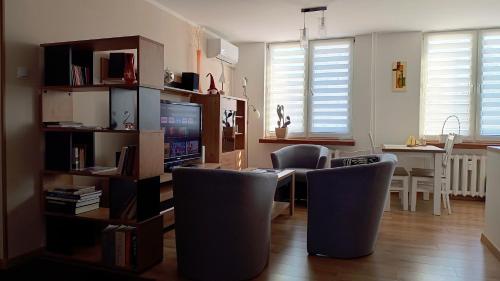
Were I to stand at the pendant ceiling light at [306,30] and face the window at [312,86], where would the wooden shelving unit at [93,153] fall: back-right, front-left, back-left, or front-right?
back-left

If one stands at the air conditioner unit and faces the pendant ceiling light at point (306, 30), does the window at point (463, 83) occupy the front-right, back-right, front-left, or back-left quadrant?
front-left

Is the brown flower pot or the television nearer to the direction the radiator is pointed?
the television

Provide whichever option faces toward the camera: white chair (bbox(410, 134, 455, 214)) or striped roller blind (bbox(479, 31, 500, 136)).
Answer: the striped roller blind

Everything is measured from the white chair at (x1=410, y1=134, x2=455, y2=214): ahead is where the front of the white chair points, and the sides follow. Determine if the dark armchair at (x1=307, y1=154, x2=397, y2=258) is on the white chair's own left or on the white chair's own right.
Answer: on the white chair's own left

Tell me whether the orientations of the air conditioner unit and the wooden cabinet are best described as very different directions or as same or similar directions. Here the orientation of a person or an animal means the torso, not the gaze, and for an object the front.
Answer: same or similar directions

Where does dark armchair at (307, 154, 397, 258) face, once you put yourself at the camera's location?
facing away from the viewer and to the left of the viewer

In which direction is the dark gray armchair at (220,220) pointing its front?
away from the camera

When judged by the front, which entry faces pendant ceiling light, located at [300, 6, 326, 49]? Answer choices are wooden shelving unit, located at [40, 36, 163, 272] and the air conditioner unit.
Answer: the air conditioner unit

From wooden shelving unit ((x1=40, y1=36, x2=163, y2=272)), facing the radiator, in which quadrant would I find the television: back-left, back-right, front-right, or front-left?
front-left

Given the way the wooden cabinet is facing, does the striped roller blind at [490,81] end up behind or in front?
in front

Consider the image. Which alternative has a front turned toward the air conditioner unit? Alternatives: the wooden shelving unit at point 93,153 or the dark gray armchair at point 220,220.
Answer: the dark gray armchair

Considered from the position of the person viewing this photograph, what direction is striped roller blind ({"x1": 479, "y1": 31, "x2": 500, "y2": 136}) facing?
facing the viewer

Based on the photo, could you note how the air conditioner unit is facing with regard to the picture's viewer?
facing the viewer and to the right of the viewer
